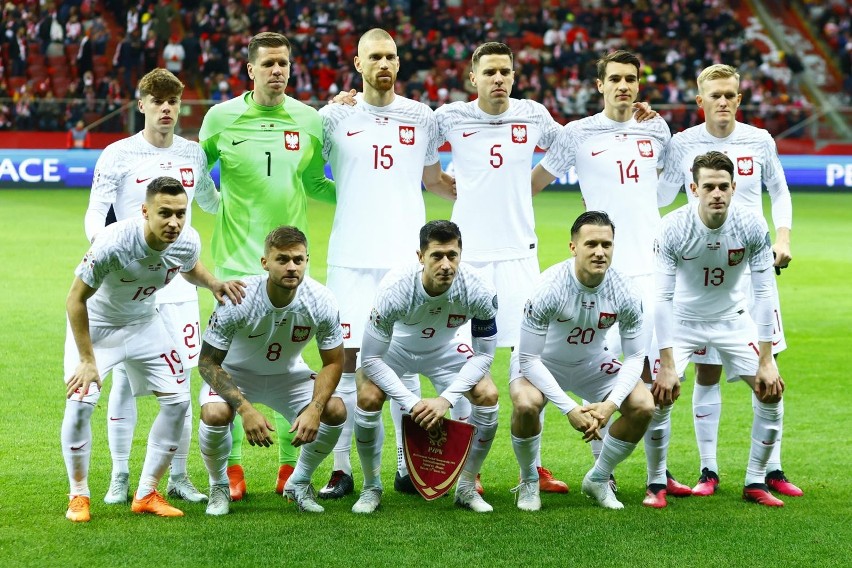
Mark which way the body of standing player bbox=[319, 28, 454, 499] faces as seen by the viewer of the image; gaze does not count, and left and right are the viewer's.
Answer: facing the viewer

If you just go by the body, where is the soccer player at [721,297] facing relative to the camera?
toward the camera

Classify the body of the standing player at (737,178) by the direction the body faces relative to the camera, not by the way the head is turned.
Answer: toward the camera

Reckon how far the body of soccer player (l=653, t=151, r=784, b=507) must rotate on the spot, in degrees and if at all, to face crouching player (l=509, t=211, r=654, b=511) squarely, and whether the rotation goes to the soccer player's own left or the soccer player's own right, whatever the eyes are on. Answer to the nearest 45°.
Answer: approximately 45° to the soccer player's own right

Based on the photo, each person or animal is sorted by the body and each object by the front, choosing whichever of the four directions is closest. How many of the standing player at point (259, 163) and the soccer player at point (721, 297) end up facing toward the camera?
2

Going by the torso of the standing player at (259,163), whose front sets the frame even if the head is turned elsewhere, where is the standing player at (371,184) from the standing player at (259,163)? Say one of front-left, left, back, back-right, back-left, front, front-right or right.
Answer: left

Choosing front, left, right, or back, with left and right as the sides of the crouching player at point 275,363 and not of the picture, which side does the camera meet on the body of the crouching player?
front

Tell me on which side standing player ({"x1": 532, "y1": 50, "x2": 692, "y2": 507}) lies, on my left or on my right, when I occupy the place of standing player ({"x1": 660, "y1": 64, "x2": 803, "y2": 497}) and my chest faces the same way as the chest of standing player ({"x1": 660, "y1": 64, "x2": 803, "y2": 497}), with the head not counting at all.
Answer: on my right

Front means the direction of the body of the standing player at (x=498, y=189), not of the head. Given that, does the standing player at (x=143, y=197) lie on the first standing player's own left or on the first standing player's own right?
on the first standing player's own right

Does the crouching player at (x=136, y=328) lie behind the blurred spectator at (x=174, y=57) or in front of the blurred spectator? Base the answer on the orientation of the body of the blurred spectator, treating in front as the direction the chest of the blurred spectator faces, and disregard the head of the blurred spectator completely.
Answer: in front

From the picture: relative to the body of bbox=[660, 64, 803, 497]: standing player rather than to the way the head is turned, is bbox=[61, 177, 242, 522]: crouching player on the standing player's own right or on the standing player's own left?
on the standing player's own right

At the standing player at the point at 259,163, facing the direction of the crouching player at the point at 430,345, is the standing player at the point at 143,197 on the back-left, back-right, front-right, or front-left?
back-right
